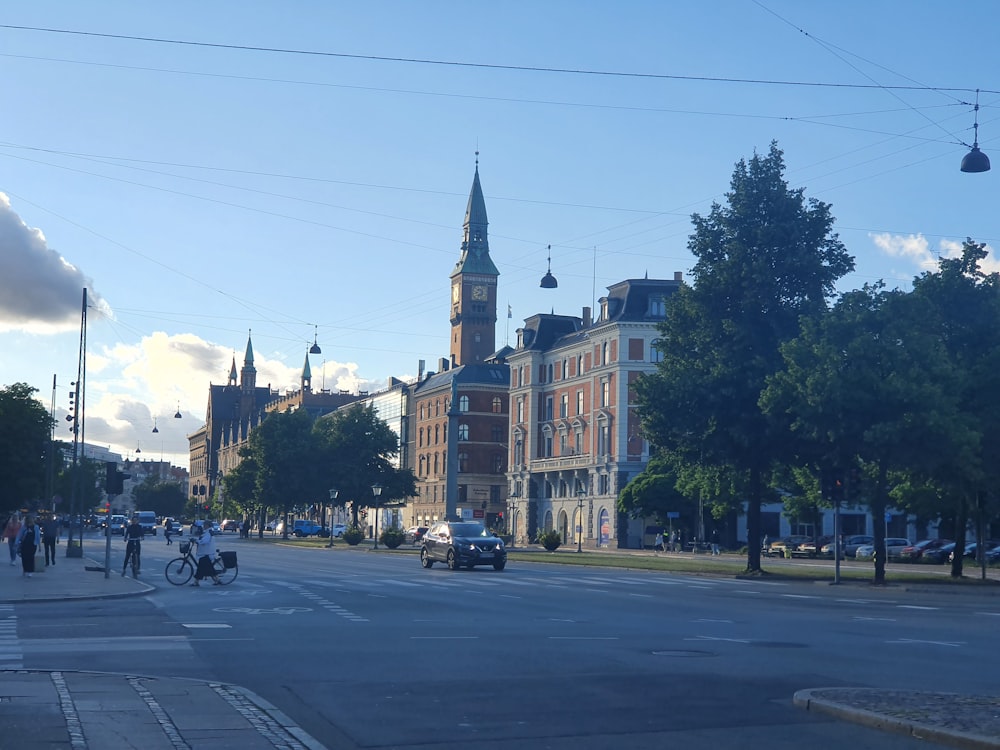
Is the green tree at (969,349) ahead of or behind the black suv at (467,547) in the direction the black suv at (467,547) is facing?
ahead

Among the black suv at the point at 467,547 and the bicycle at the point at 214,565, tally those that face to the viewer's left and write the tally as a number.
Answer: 1

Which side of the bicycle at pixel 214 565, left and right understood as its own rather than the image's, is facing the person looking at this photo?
left

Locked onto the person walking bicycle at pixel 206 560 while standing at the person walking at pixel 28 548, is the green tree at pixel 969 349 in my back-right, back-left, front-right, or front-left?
front-left

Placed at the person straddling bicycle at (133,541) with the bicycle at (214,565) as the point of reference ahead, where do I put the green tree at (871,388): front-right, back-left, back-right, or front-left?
front-left

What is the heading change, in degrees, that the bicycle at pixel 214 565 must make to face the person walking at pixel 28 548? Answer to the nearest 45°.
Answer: approximately 45° to its right

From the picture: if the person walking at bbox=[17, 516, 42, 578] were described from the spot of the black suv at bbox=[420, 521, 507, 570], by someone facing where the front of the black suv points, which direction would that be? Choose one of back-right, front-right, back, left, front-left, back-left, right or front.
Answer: right

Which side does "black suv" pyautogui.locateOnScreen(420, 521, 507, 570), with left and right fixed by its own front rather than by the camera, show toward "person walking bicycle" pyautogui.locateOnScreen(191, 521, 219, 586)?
right

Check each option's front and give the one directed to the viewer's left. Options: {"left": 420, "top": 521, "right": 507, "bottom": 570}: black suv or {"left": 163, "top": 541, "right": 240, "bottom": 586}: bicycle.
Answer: the bicycle

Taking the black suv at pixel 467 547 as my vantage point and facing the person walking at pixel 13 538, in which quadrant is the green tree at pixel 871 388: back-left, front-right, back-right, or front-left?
back-left

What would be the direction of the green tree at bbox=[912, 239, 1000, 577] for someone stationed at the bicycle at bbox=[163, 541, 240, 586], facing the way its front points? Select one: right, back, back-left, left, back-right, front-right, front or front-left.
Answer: back

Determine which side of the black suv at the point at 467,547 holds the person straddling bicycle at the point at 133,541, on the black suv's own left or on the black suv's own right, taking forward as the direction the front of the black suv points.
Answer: on the black suv's own right

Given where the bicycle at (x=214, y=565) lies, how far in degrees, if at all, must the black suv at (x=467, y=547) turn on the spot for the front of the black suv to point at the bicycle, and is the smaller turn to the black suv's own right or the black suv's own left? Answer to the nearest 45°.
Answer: approximately 90° to the black suv's own right

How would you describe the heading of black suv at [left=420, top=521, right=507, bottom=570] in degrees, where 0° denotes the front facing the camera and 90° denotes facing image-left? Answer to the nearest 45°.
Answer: approximately 315°

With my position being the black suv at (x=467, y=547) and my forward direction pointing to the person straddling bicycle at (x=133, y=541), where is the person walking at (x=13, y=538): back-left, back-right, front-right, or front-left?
front-right
